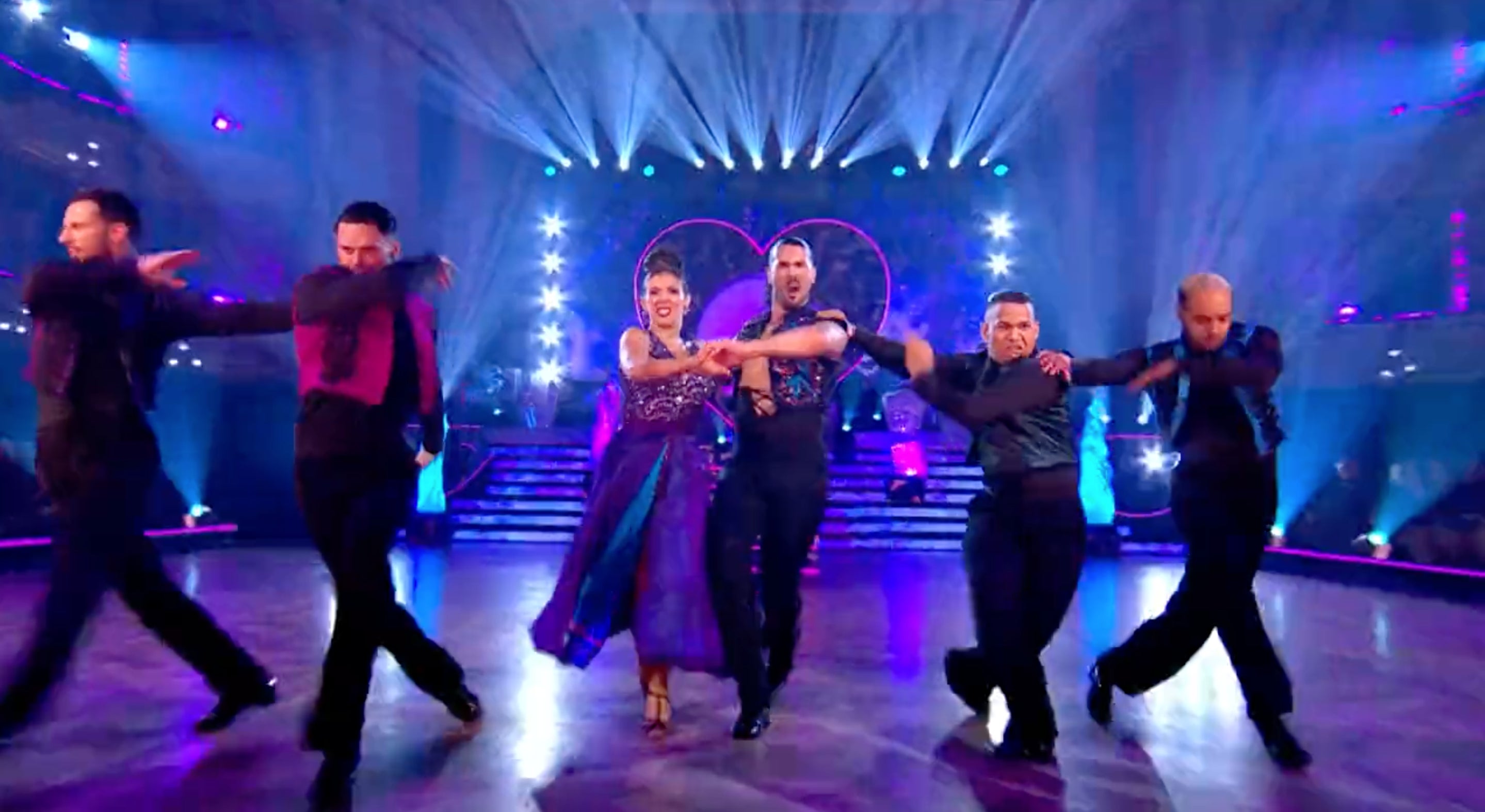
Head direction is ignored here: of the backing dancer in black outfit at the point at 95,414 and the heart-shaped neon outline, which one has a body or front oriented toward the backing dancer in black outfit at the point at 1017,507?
the heart-shaped neon outline

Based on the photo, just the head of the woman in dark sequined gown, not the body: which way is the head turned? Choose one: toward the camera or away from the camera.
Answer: toward the camera

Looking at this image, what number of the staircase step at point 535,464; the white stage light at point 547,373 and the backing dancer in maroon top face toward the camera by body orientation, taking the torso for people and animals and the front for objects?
3

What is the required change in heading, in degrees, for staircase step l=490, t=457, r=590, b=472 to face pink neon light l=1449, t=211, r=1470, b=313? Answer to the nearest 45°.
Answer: approximately 45° to its left

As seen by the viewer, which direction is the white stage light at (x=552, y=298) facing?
toward the camera

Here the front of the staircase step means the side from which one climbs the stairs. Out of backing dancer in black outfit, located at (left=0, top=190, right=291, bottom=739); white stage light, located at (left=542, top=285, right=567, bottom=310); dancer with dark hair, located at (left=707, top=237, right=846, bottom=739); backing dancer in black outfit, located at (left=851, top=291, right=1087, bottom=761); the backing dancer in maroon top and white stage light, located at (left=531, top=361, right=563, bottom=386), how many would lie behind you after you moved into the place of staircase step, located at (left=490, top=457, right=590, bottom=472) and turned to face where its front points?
2

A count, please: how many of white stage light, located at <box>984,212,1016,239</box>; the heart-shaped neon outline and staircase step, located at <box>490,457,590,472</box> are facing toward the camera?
3

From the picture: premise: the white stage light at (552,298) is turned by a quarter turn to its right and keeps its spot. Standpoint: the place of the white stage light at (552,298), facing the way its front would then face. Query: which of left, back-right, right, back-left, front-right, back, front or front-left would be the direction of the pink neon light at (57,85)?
front-left

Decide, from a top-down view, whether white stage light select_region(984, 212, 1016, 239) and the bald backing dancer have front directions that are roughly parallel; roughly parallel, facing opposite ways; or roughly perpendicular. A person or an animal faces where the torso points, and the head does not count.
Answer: roughly parallel

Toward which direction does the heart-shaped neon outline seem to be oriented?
toward the camera

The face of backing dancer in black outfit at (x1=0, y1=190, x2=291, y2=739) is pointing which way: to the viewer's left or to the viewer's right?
to the viewer's left

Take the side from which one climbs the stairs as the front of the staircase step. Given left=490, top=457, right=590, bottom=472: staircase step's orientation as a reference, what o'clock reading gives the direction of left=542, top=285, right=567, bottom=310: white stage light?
The white stage light is roughly at 6 o'clock from the staircase step.

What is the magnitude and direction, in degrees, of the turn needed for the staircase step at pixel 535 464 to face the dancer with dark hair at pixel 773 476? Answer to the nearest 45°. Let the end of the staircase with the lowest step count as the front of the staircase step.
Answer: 0° — it already faces them

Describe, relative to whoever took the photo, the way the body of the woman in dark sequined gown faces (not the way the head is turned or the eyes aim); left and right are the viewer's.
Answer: facing the viewer

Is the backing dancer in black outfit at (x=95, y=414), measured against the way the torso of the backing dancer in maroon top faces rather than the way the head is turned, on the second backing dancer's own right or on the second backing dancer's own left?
on the second backing dancer's own right

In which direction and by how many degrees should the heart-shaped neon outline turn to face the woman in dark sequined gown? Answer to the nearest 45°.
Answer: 0° — it already faces them

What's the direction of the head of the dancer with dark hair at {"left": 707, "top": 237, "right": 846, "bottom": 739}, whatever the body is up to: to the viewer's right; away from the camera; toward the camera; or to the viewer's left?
toward the camera
